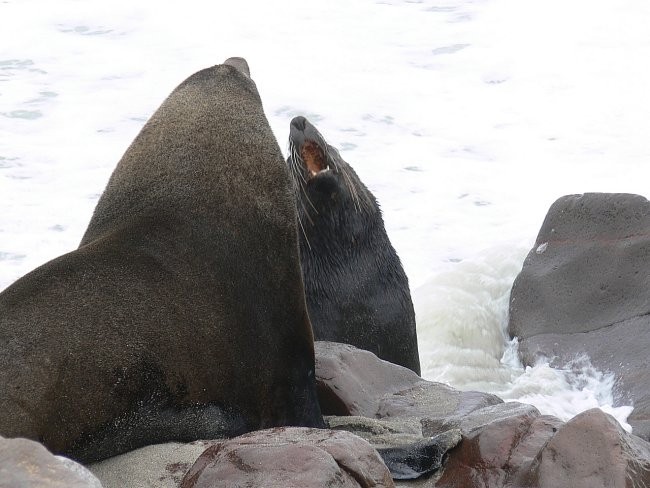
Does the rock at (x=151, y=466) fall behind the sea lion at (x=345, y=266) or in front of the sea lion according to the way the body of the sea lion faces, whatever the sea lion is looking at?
in front

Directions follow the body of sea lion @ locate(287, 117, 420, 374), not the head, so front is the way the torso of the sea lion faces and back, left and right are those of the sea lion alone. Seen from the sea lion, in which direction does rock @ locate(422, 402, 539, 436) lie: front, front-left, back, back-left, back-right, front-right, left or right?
front-left

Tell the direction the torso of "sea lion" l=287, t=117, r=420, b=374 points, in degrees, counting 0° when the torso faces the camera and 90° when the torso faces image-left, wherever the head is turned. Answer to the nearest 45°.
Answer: approximately 45°

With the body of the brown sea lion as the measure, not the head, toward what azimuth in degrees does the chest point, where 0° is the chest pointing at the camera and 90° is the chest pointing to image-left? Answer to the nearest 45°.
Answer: approximately 270°

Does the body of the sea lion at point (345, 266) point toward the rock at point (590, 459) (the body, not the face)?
no
